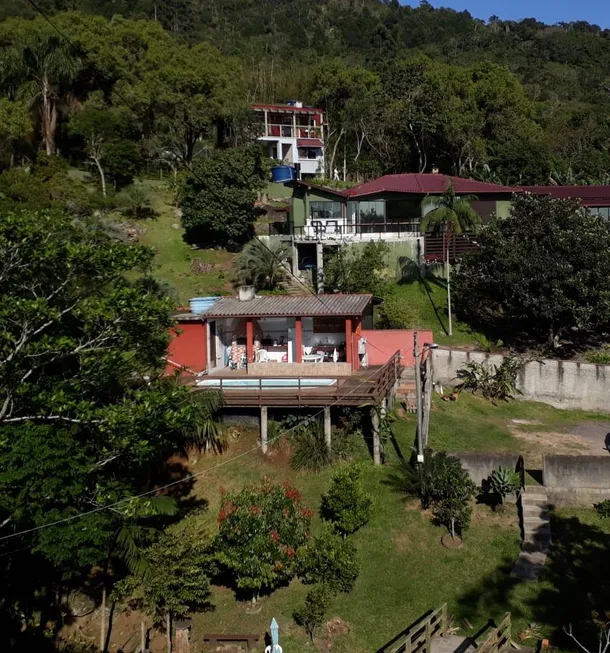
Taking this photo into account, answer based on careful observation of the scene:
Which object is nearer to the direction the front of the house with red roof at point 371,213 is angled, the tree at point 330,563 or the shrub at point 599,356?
the tree

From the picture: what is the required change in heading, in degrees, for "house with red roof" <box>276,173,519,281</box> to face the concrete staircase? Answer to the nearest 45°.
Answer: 0° — it already faces it

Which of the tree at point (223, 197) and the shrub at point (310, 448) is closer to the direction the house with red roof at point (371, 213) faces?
the shrub

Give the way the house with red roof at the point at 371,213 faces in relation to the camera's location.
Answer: facing the viewer

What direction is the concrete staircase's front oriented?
toward the camera

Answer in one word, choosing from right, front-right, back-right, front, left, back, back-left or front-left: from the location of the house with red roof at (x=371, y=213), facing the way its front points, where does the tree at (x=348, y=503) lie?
front

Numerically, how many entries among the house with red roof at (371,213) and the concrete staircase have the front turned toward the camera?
2

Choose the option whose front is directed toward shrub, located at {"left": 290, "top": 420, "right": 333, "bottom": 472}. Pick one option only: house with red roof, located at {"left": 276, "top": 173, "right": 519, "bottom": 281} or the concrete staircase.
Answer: the house with red roof

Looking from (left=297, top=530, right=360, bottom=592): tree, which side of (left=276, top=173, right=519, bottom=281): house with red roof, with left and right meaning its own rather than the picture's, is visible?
front

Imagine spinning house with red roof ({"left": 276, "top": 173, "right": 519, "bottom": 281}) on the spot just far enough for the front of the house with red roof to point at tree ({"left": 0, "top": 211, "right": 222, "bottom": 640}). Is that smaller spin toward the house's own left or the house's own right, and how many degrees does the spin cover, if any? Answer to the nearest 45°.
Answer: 0° — it already faces it

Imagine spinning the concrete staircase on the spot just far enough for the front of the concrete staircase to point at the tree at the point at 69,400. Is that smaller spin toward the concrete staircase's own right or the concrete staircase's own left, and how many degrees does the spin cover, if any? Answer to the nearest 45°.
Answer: approximately 45° to the concrete staircase's own right

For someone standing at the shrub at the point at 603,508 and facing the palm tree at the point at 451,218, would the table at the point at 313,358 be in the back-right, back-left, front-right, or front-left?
front-left

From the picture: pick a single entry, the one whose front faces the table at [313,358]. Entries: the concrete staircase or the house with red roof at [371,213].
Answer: the house with red roof

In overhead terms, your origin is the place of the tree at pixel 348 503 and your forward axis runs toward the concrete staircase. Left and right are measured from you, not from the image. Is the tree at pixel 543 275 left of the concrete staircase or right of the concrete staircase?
left

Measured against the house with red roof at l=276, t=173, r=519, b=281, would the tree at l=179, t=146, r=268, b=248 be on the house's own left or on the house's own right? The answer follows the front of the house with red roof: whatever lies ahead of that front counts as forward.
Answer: on the house's own right

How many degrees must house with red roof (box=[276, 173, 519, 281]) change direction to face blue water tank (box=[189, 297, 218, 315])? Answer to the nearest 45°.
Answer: approximately 45° to its right

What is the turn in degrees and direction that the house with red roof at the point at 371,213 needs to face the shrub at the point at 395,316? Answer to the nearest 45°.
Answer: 0° — it already faces it

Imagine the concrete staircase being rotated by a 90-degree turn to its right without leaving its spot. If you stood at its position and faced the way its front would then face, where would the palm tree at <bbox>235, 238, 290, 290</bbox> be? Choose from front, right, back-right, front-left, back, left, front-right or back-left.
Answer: front-right

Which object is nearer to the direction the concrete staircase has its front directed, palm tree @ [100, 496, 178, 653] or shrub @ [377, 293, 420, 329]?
the palm tree
